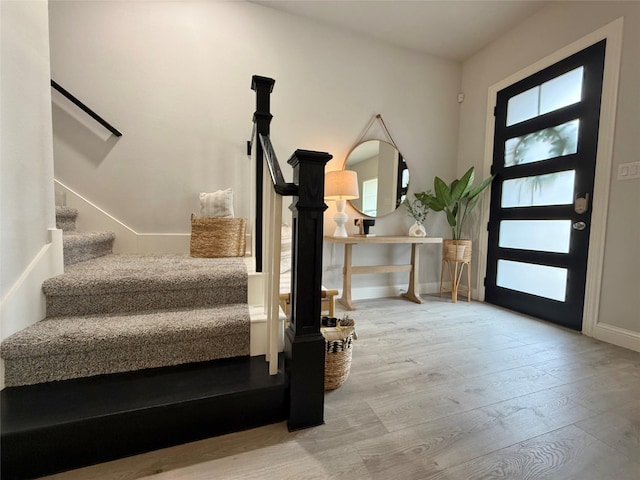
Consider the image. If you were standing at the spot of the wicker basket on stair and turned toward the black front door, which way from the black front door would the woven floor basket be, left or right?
right

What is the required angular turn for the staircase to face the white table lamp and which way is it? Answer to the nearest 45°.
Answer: approximately 135° to its left

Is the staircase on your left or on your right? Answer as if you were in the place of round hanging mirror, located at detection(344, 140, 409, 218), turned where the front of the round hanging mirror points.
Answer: on your right

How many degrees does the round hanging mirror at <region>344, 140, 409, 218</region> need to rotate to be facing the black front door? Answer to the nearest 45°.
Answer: approximately 45° to its left

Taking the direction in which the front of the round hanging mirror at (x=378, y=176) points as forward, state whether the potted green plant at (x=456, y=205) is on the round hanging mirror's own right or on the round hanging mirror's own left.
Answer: on the round hanging mirror's own left

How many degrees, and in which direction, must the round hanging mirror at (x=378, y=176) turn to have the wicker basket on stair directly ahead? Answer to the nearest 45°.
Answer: approximately 90° to its right

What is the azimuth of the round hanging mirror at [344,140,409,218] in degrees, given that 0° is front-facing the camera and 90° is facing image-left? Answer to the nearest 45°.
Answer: approximately 315°

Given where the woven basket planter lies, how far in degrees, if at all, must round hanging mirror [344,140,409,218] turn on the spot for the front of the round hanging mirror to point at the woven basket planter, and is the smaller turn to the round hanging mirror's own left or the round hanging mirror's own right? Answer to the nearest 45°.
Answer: approximately 45° to the round hanging mirror's own left

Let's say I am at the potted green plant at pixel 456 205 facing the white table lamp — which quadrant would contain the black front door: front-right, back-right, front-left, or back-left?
back-left

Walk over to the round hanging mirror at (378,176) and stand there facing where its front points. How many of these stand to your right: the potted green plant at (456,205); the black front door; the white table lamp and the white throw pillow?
2

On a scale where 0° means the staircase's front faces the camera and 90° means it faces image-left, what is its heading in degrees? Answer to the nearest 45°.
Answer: approximately 0°
